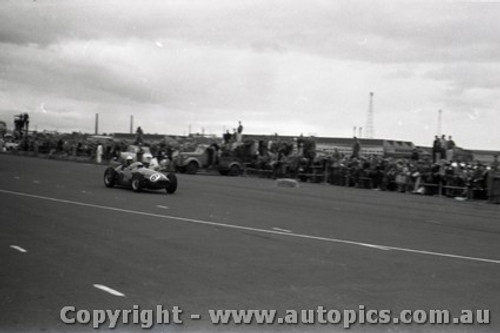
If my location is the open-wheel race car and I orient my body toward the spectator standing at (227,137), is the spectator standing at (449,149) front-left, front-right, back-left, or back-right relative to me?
front-right

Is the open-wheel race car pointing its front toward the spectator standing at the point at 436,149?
no

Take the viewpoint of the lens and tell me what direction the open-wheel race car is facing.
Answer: facing the viewer and to the right of the viewer

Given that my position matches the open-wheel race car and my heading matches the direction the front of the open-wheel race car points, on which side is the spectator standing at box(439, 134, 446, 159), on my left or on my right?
on my left

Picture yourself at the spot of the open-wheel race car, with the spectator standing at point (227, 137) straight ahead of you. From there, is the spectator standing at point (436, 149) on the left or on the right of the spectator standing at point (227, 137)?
right

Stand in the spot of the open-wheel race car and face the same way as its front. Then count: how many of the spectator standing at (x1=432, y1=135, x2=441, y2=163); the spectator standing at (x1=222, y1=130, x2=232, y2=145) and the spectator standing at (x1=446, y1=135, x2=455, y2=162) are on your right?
0

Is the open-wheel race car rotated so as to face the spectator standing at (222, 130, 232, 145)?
no

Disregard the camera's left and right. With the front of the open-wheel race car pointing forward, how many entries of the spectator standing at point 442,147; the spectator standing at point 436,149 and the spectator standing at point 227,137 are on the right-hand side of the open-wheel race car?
0
